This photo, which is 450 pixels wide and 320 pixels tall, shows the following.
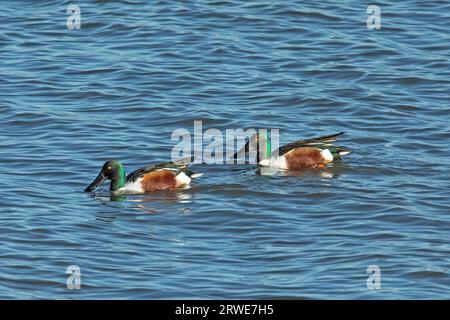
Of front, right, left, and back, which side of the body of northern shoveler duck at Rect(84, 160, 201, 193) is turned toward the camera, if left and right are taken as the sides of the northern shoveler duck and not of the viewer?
left

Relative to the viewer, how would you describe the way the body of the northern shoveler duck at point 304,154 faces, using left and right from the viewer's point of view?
facing to the left of the viewer

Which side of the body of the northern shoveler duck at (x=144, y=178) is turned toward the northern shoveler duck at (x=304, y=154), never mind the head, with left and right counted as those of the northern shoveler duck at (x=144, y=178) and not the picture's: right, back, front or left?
back

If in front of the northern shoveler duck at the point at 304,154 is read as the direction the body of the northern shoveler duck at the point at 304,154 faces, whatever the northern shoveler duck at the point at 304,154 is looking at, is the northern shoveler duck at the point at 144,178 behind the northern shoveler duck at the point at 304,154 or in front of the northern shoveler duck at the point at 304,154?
in front

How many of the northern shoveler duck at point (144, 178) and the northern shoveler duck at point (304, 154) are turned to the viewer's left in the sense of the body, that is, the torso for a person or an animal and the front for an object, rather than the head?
2
